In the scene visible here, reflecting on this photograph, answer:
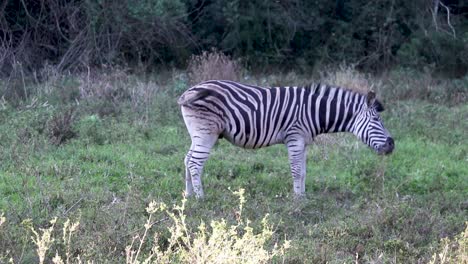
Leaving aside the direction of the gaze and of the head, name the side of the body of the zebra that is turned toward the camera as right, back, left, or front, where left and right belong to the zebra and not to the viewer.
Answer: right

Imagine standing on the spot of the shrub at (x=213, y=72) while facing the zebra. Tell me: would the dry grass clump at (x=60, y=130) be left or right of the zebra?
right

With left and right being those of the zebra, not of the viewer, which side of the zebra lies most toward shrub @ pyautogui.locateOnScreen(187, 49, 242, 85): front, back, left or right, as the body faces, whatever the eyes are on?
left

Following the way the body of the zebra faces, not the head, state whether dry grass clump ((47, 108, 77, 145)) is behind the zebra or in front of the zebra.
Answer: behind

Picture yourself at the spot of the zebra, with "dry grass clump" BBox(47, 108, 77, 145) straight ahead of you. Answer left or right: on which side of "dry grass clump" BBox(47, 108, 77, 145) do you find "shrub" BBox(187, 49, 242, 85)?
right
